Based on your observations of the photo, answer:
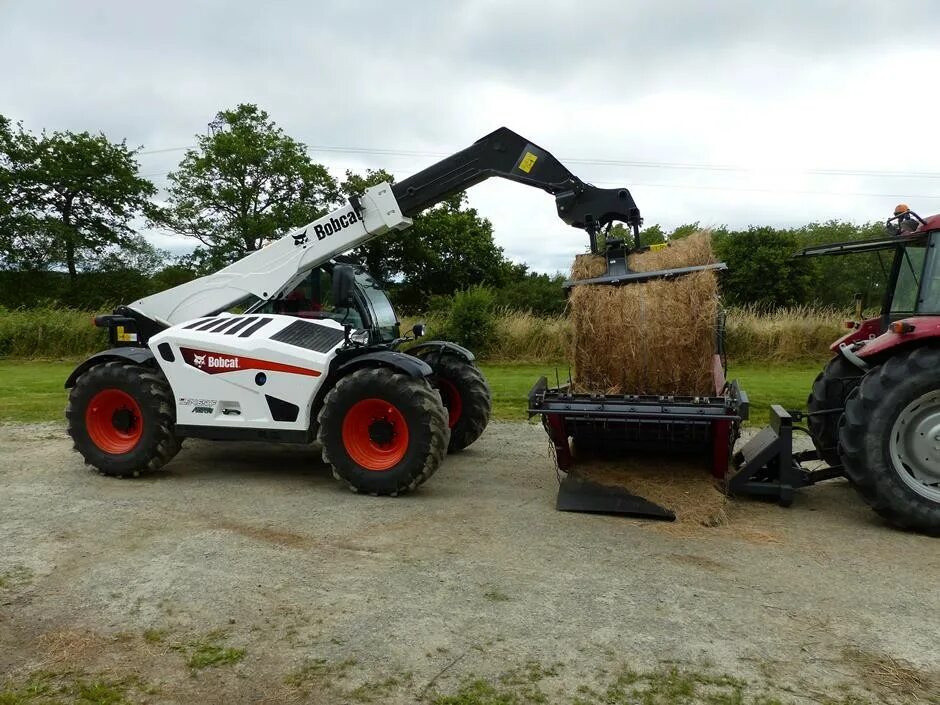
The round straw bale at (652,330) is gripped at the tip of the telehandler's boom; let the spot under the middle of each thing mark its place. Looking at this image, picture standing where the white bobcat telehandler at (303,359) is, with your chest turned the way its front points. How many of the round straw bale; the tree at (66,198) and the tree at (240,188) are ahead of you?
1

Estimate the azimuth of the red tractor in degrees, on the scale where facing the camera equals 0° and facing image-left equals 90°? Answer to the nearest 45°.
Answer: approximately 225°

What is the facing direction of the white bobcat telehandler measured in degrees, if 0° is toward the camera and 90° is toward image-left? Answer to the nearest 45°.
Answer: approximately 315°

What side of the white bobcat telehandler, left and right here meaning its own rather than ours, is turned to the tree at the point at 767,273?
left

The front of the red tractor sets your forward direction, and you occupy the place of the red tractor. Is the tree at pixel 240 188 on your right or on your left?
on your left

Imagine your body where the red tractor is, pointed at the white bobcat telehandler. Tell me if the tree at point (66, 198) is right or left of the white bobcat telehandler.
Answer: right

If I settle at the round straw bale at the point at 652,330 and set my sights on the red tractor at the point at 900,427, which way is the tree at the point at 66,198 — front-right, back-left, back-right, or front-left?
back-left
